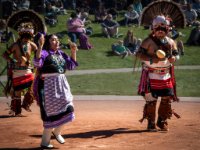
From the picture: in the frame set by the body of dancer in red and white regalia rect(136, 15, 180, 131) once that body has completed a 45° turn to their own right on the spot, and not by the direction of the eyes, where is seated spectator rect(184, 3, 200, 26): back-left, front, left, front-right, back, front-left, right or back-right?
back-right

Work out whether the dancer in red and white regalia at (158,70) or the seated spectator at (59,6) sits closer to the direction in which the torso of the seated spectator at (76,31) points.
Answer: the dancer in red and white regalia

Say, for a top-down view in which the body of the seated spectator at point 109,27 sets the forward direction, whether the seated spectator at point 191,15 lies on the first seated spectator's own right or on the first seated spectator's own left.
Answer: on the first seated spectator's own left

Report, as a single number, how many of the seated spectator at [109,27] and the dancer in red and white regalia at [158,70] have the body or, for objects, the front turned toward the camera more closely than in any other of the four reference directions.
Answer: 2

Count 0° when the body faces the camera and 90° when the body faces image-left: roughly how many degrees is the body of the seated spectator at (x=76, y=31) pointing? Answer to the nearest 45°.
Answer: approximately 315°

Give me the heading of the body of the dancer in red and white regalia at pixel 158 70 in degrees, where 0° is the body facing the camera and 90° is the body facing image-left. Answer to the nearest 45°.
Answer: approximately 0°

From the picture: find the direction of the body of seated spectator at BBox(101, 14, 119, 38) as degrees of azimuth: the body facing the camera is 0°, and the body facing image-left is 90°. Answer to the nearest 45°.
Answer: approximately 0°

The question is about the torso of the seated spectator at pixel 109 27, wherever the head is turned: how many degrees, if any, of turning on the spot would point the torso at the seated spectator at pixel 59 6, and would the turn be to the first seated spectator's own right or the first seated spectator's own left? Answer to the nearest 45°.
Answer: approximately 135° to the first seated spectator's own right

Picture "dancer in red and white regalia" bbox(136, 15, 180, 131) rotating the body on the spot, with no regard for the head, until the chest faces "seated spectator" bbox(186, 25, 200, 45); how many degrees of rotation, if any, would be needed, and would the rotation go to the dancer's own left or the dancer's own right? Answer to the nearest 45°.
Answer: approximately 180°
